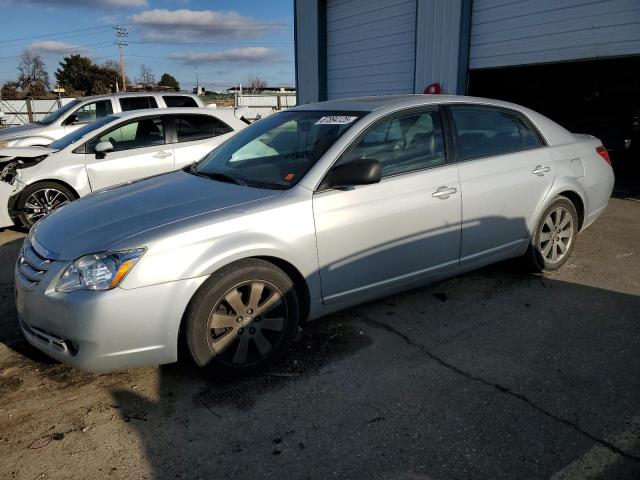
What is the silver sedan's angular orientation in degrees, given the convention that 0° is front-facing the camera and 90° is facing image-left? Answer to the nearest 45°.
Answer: approximately 45°

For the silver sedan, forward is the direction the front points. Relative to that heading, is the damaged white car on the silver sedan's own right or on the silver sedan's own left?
on the silver sedan's own right

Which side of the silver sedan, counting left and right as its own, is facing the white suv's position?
right
